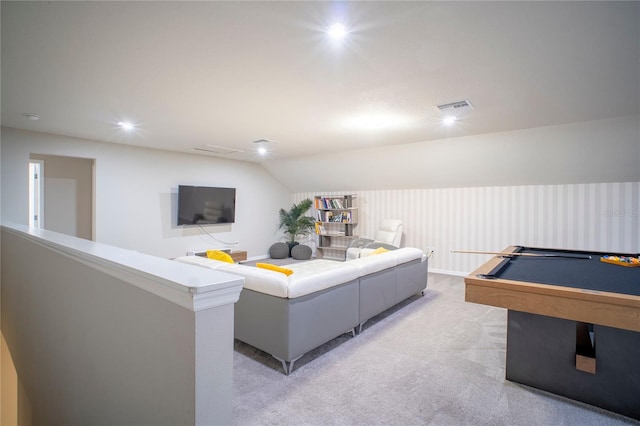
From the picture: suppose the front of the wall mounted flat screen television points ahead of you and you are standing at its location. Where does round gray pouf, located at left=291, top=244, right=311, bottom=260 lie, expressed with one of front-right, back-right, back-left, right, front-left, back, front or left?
front-left

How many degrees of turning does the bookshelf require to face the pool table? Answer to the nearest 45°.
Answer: approximately 45° to its left

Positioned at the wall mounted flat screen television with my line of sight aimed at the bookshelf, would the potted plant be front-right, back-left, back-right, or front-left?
front-left

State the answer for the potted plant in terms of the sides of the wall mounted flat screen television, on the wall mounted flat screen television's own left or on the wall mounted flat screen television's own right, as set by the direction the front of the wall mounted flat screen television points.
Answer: on the wall mounted flat screen television's own left

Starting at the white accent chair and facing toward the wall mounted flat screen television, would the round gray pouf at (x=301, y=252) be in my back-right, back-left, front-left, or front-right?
front-right

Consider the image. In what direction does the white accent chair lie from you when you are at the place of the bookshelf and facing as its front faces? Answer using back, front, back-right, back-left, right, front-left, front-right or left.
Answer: left

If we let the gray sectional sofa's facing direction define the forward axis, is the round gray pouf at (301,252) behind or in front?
in front

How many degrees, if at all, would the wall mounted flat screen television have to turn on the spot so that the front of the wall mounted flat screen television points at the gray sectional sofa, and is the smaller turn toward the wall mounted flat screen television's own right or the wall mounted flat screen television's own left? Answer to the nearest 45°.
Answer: approximately 45° to the wall mounted flat screen television's own right

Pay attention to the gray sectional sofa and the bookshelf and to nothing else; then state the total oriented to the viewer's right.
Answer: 0

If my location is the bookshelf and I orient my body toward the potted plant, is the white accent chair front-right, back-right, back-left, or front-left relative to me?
back-left

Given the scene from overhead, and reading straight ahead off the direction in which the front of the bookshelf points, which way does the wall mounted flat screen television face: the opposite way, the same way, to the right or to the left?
to the left

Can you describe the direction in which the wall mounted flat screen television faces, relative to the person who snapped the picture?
facing the viewer and to the right of the viewer

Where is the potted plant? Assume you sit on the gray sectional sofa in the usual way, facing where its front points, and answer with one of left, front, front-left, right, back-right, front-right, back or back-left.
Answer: front-right

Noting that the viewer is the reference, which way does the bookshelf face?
facing the viewer and to the left of the viewer

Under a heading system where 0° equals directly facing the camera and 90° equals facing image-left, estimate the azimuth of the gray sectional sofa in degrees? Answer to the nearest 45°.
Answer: approximately 135°
